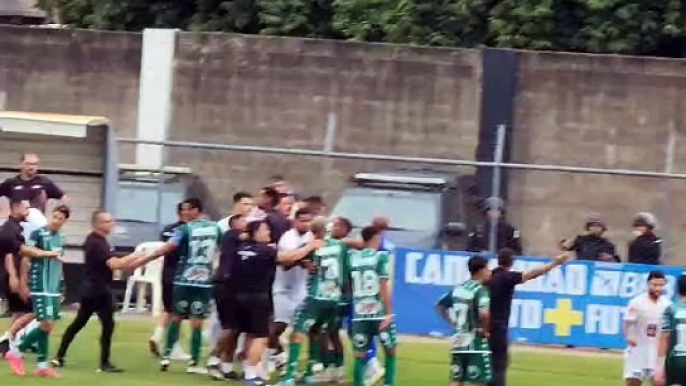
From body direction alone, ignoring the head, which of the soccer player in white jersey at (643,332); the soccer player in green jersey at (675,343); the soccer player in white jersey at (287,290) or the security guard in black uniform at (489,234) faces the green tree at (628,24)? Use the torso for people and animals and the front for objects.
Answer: the soccer player in green jersey

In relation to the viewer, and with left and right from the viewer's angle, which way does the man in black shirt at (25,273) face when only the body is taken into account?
facing to the right of the viewer

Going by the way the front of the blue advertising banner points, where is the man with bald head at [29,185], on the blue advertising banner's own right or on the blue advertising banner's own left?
on the blue advertising banner's own right

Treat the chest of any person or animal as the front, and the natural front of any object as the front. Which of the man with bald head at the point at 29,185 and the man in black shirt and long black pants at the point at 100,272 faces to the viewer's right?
the man in black shirt and long black pants

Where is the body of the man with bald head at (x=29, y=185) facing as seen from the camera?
toward the camera

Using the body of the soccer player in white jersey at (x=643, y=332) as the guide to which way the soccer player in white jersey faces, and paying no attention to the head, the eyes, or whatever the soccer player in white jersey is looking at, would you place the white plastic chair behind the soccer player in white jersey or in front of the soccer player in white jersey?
behind

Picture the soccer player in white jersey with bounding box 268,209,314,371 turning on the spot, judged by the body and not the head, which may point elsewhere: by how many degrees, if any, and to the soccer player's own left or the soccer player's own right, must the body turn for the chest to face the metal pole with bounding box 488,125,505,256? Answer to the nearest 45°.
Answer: approximately 90° to the soccer player's own left

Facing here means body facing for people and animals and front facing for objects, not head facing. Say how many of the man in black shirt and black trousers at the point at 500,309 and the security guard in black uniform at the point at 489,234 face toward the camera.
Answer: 1

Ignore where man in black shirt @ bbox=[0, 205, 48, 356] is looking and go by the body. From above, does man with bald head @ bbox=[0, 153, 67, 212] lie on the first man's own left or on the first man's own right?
on the first man's own left

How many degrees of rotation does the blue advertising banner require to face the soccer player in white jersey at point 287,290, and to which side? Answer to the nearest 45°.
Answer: approximately 45° to its right

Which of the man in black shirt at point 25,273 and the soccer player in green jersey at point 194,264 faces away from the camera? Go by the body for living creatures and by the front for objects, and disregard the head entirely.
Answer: the soccer player in green jersey

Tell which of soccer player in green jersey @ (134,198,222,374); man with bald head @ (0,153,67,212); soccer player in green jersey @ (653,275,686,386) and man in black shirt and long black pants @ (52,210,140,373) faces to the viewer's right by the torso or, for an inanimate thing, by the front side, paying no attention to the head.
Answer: the man in black shirt and long black pants

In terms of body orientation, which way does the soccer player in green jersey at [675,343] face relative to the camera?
away from the camera
